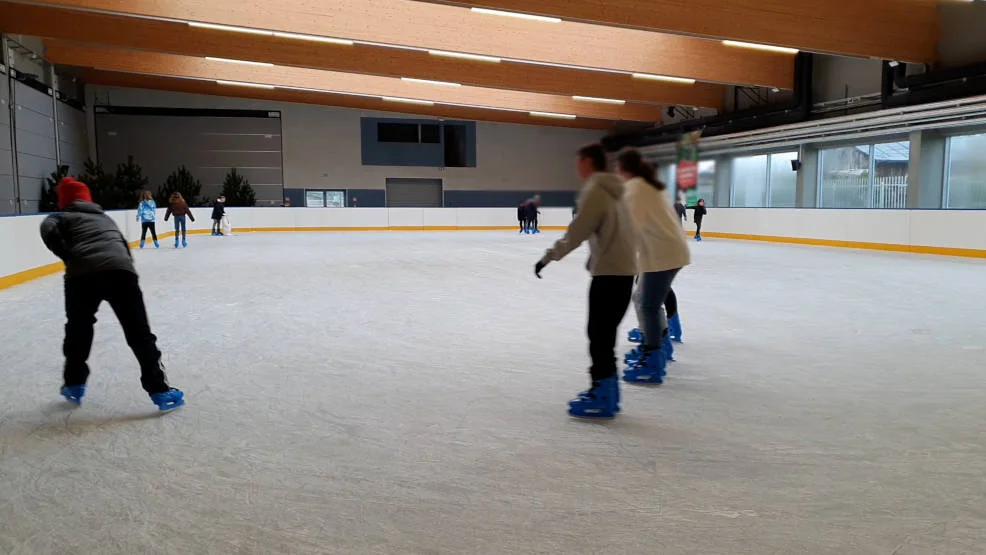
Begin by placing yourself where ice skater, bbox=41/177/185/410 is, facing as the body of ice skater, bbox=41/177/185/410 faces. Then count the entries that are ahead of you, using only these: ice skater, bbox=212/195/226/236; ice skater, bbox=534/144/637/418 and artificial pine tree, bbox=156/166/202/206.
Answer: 2

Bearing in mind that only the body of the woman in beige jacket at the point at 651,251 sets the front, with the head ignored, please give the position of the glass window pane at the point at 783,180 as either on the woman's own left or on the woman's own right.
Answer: on the woman's own right

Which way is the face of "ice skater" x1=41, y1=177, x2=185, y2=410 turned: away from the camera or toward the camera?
away from the camera

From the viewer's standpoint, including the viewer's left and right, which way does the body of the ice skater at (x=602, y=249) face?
facing to the left of the viewer

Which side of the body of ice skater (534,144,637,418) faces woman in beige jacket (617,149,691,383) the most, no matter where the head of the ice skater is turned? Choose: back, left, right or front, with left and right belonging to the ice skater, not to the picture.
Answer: right

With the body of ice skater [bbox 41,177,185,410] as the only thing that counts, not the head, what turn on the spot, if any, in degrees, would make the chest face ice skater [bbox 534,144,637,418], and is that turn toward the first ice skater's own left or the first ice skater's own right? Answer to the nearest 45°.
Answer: approximately 135° to the first ice skater's own right

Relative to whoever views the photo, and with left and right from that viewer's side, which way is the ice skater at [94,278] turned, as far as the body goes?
facing away from the viewer

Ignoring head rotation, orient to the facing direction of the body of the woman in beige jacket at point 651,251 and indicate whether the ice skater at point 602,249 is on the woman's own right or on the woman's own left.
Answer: on the woman's own left

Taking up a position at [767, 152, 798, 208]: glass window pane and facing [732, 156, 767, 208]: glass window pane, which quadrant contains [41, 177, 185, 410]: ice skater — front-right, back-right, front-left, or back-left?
back-left

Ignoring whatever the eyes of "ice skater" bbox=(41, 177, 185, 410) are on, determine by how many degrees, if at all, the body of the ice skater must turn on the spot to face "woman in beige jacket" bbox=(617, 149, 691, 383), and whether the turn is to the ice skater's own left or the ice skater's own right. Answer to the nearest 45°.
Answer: approximately 90° to the ice skater's own right
